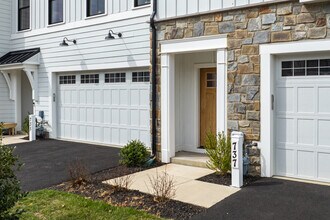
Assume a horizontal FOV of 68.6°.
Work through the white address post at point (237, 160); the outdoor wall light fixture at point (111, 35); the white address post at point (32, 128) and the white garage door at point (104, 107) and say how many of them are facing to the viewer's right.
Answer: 0

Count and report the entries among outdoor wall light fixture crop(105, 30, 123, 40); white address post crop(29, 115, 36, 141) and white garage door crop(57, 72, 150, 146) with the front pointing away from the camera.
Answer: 0

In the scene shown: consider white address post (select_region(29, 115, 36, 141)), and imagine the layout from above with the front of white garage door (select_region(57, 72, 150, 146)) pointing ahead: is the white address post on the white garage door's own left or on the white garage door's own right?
on the white garage door's own right

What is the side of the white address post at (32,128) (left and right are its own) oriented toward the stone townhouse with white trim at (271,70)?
left

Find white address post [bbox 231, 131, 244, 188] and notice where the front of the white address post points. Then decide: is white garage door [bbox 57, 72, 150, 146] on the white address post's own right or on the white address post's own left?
on the white address post's own right

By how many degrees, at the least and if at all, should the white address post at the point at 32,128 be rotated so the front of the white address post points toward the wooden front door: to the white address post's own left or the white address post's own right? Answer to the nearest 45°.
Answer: approximately 90° to the white address post's own left

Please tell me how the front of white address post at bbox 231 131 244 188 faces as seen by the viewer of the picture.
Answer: facing the viewer and to the left of the viewer

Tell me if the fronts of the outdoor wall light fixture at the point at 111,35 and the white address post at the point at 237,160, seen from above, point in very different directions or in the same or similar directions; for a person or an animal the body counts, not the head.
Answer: same or similar directions
